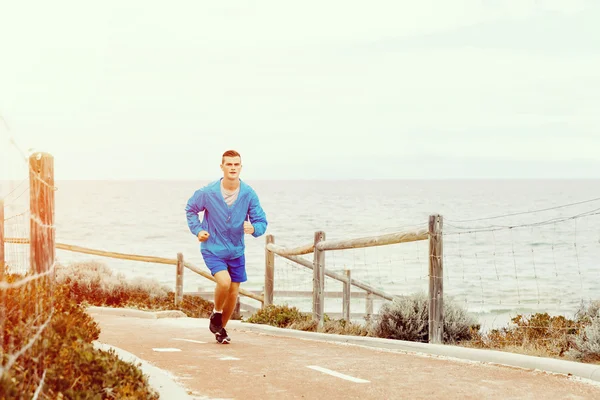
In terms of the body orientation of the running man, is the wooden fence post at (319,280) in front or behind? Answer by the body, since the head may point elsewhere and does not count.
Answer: behind

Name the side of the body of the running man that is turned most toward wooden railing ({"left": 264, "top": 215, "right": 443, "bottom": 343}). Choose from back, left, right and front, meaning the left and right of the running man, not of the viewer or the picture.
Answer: left

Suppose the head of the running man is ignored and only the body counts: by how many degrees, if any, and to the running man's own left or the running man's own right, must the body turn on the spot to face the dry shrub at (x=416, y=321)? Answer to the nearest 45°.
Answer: approximately 90° to the running man's own left

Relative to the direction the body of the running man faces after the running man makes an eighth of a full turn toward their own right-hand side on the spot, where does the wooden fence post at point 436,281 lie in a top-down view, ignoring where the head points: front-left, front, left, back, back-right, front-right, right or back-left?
back-left

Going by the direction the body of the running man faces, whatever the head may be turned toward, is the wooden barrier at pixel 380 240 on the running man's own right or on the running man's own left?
on the running man's own left

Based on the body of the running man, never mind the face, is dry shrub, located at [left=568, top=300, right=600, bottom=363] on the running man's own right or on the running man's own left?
on the running man's own left

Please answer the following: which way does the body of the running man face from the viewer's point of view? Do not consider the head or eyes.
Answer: toward the camera
